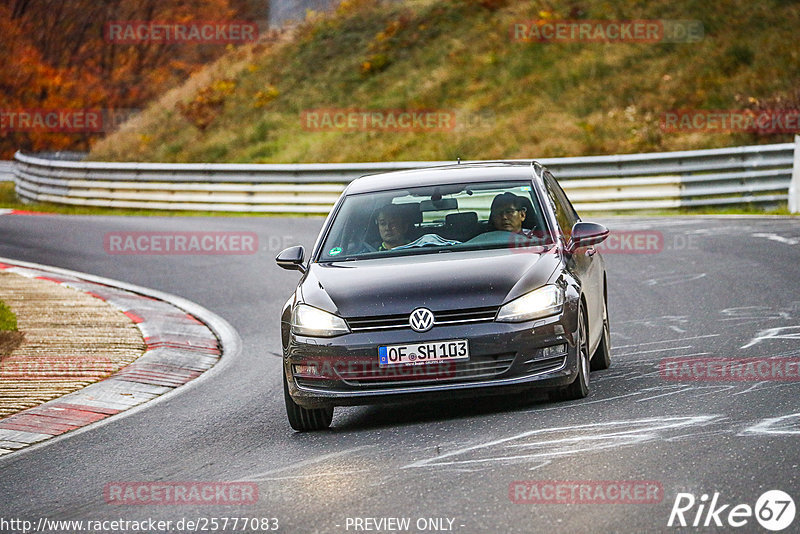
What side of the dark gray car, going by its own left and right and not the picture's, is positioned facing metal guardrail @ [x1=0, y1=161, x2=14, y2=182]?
back

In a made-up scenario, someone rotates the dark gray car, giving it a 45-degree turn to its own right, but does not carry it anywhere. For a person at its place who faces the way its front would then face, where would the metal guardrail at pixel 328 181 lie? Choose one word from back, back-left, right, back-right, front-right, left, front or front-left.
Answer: back-right

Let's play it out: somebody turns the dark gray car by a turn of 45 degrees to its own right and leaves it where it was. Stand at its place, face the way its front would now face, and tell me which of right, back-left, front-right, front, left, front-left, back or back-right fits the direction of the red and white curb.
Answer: right

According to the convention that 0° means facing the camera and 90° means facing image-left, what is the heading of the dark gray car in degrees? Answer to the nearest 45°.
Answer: approximately 0°
